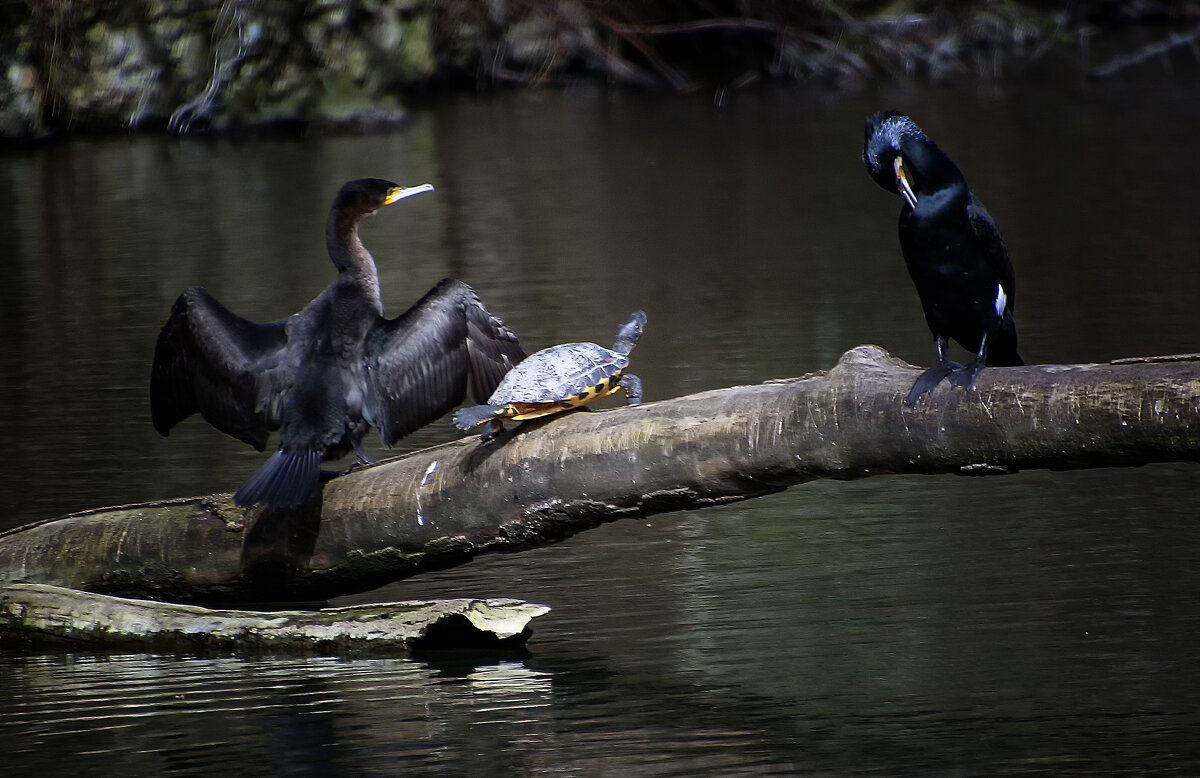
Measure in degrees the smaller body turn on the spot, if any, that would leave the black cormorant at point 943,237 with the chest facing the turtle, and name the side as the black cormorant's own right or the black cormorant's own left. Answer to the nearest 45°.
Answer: approximately 45° to the black cormorant's own right

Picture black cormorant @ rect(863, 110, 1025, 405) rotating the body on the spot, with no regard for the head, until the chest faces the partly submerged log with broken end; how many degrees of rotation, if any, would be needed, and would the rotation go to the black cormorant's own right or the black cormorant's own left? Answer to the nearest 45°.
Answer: approximately 45° to the black cormorant's own right

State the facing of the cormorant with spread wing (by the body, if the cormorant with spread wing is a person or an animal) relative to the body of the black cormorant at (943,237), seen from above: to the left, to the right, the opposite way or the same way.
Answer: the opposite way

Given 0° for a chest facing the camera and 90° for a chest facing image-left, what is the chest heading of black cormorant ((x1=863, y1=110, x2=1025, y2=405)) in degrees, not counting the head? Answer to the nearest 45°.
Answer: approximately 45°

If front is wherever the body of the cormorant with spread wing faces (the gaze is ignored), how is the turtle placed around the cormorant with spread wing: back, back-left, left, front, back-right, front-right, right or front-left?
right

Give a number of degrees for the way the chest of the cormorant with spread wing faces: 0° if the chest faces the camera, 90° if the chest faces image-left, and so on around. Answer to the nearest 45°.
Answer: approximately 225°
